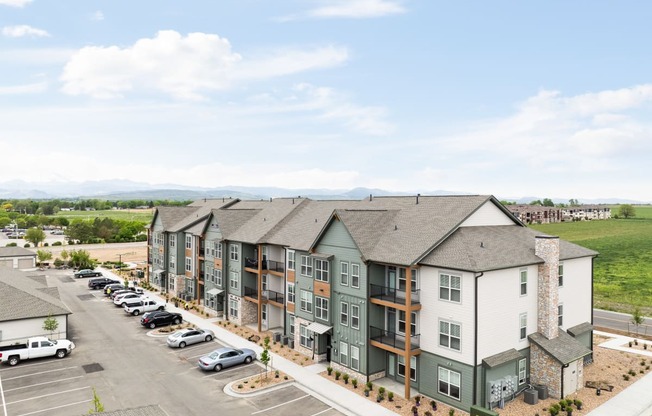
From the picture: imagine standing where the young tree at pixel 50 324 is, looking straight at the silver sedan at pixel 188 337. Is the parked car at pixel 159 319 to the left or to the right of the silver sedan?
left

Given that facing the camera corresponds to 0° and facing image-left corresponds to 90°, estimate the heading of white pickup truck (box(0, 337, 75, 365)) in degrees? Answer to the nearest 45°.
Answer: approximately 270°

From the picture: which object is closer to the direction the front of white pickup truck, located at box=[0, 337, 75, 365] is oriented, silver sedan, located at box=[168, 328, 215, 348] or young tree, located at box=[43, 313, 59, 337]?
the silver sedan

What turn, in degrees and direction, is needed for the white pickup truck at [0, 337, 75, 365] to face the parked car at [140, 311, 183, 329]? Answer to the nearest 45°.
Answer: approximately 45° to its left

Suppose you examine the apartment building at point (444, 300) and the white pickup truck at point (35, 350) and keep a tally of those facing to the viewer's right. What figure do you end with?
1

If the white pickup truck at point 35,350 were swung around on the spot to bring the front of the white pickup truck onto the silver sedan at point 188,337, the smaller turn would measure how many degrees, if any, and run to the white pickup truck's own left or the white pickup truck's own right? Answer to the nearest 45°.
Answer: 0° — it already faces it

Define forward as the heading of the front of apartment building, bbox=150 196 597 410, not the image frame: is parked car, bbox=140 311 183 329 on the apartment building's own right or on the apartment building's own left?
on the apartment building's own right

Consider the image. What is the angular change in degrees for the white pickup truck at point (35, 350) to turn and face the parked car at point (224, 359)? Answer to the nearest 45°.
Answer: approximately 45° to its right
